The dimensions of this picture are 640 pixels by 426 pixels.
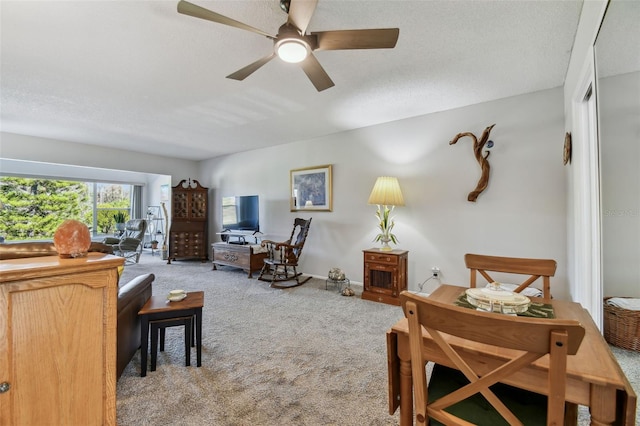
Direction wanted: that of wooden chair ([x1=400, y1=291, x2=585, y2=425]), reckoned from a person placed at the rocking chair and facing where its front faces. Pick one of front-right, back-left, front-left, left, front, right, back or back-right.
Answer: front-left

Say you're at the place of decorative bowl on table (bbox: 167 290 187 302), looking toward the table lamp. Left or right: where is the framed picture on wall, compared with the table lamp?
left

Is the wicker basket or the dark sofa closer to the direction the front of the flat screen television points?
the dark sofa

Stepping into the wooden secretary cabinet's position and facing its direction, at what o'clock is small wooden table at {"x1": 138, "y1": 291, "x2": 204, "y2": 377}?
The small wooden table is roughly at 12 o'clock from the wooden secretary cabinet.

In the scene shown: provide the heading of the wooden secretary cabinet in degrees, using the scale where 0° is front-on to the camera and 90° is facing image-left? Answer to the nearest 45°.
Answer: approximately 0°

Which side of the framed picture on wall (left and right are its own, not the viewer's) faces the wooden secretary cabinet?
right

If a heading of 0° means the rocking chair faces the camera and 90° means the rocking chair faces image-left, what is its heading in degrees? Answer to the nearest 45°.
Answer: approximately 45°

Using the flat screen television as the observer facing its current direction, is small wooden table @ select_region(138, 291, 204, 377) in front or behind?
in front

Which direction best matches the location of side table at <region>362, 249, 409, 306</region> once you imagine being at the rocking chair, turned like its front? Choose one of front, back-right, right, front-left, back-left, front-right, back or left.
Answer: left

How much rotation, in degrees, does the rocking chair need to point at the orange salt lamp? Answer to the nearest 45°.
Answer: approximately 45° to its left
